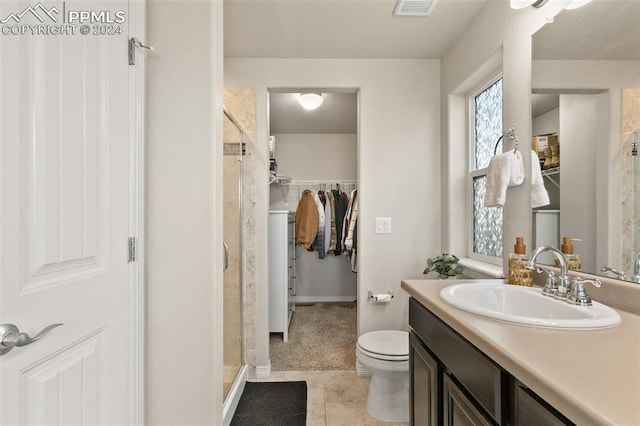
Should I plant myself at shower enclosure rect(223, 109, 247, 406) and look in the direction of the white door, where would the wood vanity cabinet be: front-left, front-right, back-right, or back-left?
front-left

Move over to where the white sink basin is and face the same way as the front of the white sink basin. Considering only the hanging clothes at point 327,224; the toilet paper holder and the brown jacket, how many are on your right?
3

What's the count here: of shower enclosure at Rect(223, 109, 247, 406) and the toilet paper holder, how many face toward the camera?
1

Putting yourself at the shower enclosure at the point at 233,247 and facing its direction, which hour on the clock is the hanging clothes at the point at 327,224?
The hanging clothes is roughly at 10 o'clock from the shower enclosure.

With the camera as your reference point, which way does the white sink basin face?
facing the viewer and to the left of the viewer

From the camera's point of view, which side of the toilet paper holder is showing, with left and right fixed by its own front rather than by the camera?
front

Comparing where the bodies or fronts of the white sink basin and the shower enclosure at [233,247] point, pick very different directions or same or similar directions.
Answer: very different directions

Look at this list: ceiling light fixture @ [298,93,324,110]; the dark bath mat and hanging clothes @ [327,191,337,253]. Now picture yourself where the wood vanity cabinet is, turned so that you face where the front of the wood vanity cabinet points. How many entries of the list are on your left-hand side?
0

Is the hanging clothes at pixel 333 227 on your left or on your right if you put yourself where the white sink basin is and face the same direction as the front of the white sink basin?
on your right

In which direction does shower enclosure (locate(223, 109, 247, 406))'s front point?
to the viewer's right

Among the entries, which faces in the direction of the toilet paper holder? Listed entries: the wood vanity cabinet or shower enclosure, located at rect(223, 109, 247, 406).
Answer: the shower enclosure

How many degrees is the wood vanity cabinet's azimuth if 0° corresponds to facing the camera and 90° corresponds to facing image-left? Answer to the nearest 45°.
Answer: approximately 45°

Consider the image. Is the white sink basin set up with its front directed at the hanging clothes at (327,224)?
no

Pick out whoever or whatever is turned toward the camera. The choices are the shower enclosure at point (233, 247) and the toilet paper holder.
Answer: the toilet paper holder

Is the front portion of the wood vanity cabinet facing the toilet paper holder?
no

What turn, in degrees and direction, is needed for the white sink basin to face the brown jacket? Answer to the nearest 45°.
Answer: approximately 90° to its right
